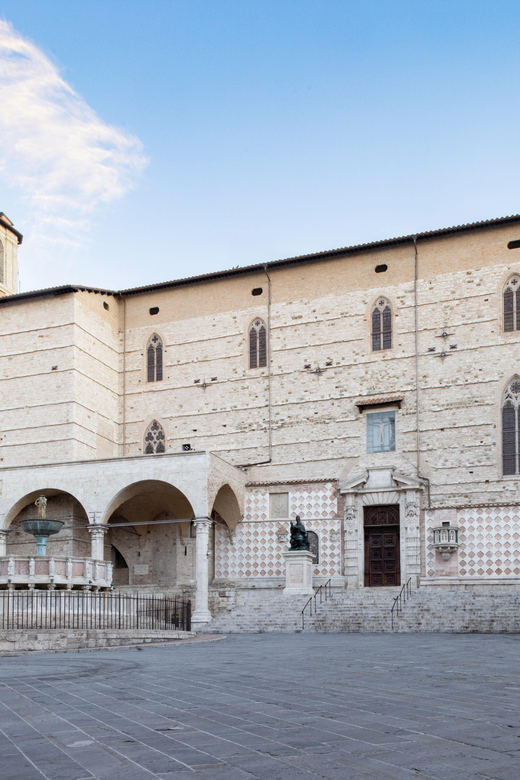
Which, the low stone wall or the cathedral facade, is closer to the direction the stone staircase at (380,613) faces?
the low stone wall

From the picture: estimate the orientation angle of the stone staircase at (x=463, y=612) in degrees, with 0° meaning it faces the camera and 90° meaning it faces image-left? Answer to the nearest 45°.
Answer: approximately 0°

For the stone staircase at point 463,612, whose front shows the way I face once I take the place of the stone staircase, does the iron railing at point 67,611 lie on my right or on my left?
on my right

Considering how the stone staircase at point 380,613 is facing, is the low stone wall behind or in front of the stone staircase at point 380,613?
in front

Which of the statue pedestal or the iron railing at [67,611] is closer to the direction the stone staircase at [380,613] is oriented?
the iron railing

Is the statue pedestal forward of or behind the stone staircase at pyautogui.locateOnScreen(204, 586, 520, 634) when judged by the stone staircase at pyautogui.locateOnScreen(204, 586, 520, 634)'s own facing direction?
behind

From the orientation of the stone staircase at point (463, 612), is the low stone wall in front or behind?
in front

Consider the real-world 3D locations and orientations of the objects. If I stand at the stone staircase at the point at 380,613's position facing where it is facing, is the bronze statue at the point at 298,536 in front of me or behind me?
behind
